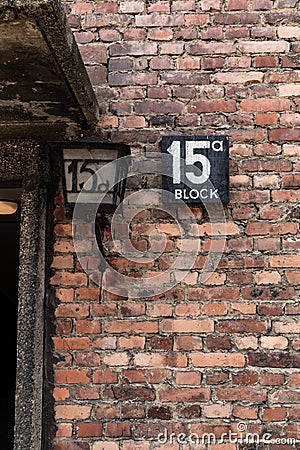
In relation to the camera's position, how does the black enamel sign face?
facing the viewer
